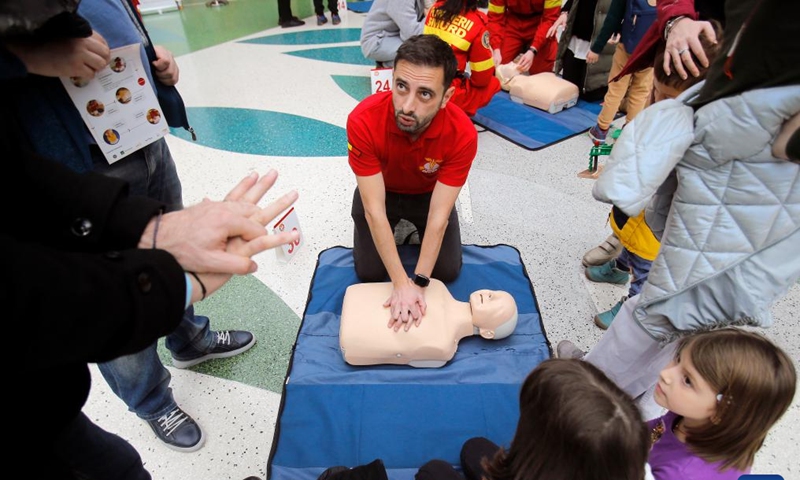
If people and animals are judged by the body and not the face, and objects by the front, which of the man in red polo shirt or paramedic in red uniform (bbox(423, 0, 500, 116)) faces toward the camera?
the man in red polo shirt

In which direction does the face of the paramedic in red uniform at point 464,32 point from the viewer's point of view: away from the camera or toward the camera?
away from the camera

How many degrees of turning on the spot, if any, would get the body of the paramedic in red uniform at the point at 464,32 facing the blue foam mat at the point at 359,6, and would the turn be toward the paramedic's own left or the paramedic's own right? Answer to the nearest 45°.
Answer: approximately 45° to the paramedic's own left

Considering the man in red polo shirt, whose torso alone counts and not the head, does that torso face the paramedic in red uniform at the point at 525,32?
no

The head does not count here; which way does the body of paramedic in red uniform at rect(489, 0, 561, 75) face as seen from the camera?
toward the camera

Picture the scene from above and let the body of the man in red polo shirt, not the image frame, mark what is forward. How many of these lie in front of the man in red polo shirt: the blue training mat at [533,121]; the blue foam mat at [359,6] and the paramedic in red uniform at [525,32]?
0

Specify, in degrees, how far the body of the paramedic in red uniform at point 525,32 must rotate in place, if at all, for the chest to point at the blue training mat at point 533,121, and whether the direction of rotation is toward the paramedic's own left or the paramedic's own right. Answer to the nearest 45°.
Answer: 0° — they already face it

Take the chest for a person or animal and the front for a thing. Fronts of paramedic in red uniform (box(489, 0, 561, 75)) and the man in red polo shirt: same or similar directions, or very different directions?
same or similar directions

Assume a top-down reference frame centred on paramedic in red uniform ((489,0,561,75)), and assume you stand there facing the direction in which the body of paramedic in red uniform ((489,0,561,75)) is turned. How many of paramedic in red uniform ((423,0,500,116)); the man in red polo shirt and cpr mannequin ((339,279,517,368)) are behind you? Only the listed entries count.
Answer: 0

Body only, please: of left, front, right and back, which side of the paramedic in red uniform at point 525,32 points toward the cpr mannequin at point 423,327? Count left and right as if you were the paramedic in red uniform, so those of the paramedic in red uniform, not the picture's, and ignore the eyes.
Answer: front
